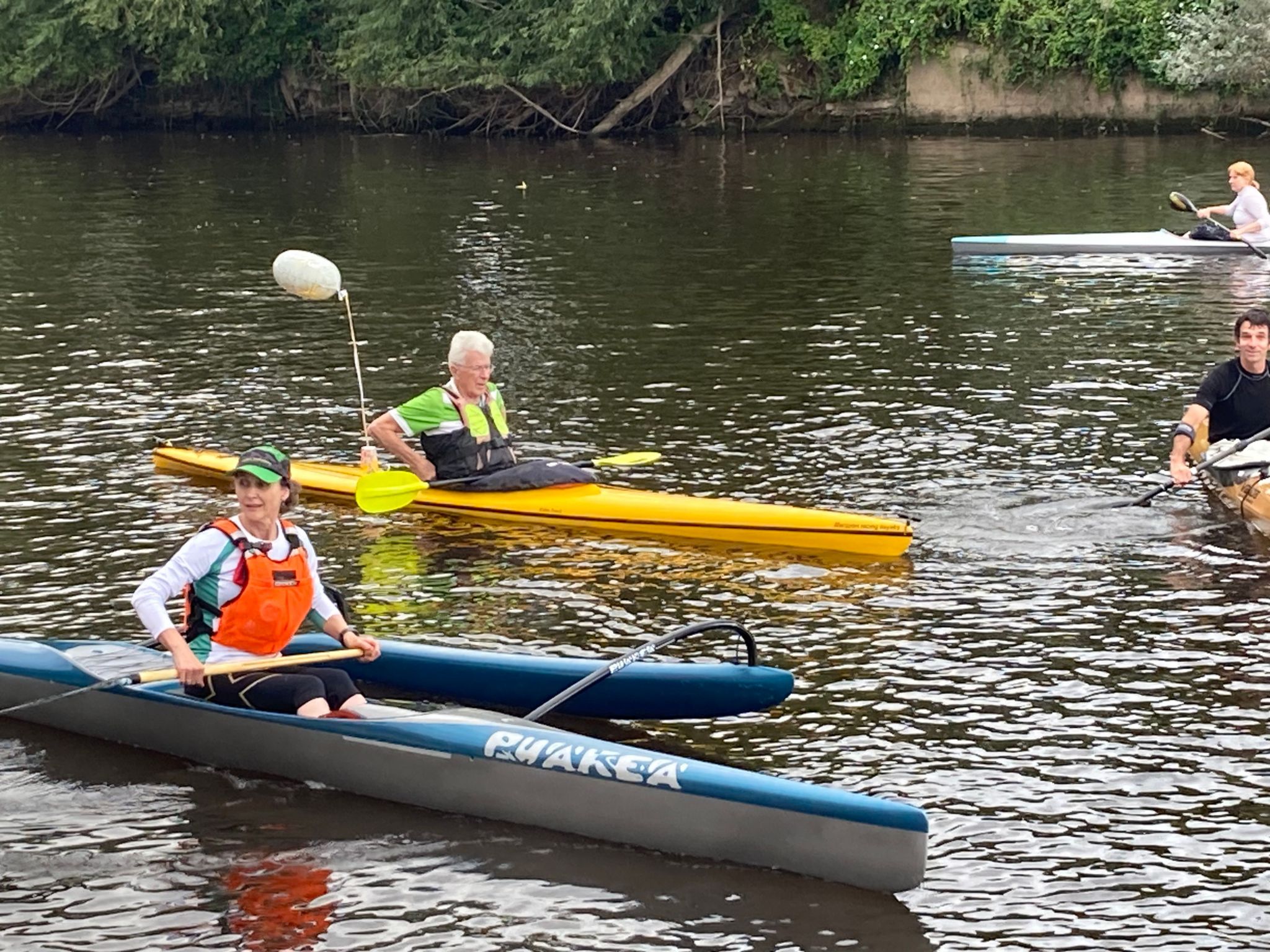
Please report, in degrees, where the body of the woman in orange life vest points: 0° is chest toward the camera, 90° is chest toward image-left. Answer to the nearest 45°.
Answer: approximately 315°

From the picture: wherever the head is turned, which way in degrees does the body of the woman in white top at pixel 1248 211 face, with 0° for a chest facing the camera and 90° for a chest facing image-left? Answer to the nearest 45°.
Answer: approximately 90°

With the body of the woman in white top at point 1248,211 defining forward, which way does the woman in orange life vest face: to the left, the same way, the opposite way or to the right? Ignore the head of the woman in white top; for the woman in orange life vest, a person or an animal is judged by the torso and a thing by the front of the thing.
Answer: the opposite way

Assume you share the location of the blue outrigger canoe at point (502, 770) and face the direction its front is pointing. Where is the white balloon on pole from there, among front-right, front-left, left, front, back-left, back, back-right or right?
back-left

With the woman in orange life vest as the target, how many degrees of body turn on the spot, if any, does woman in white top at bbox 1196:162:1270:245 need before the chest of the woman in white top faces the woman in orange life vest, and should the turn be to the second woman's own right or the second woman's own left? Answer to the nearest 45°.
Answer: approximately 90° to the second woman's own left

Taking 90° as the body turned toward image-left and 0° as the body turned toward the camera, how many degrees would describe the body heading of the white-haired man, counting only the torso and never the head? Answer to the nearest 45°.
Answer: approximately 315°

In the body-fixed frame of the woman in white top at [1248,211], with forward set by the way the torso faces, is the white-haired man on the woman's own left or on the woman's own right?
on the woman's own left

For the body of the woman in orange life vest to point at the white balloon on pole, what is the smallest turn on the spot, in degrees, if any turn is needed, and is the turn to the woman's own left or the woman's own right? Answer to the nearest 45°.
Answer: approximately 135° to the woman's own left

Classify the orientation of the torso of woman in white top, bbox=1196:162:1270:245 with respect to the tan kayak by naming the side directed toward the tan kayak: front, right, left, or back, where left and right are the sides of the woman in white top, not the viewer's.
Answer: left

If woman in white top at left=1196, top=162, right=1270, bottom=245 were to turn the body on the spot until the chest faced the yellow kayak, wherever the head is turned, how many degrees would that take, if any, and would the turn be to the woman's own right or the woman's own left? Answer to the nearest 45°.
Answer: approximately 90° to the woman's own left

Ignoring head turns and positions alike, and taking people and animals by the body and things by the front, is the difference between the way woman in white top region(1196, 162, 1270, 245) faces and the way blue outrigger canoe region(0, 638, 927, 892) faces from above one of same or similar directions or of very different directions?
very different directions
